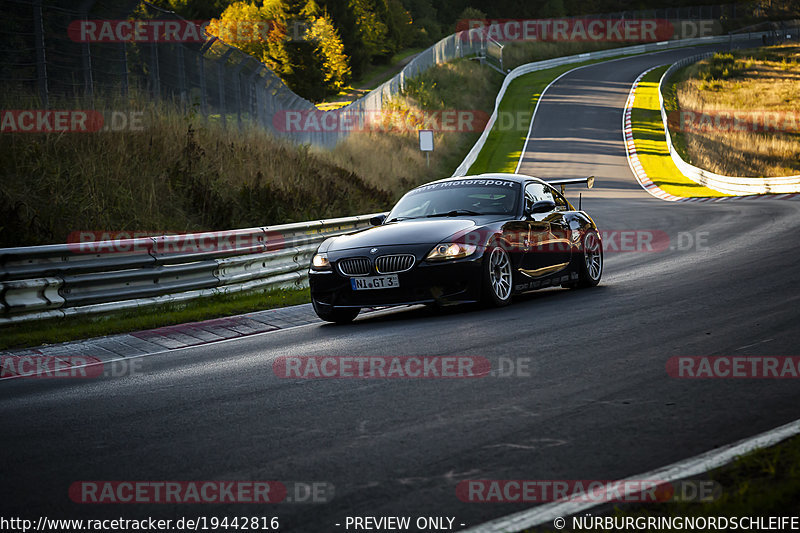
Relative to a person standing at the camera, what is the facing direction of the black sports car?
facing the viewer and to the left of the viewer

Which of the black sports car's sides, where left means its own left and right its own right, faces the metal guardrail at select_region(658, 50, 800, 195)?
back

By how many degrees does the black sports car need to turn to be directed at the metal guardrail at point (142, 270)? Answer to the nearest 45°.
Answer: approximately 45° to its right
